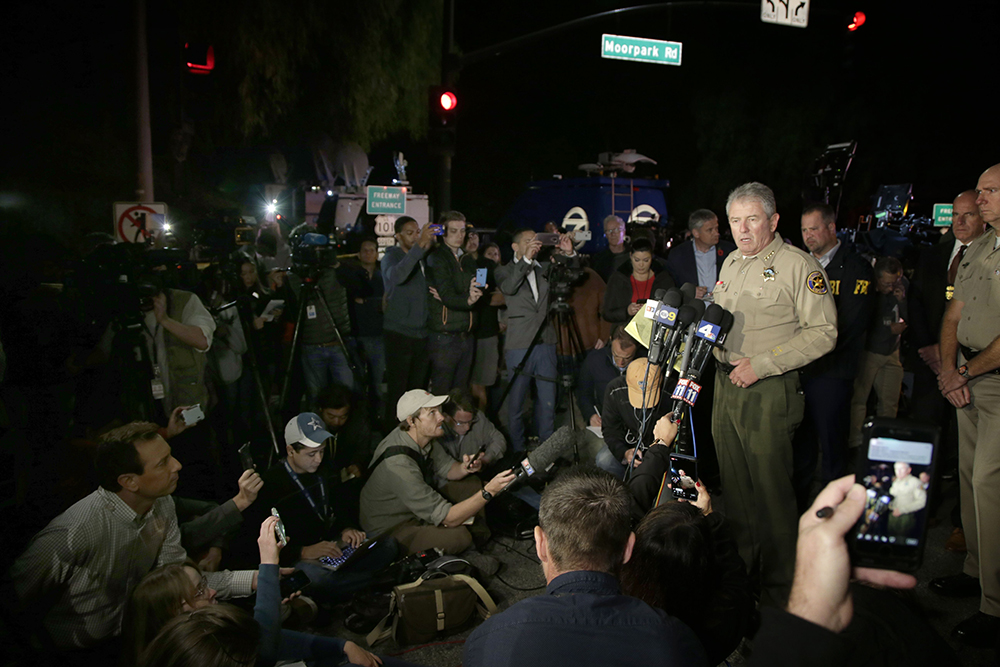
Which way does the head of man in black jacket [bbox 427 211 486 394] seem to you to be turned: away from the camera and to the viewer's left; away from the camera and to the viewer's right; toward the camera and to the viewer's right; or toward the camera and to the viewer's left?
toward the camera and to the viewer's right

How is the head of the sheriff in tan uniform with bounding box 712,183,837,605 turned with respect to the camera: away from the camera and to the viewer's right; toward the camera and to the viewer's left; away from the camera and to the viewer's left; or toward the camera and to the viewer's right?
toward the camera and to the viewer's left

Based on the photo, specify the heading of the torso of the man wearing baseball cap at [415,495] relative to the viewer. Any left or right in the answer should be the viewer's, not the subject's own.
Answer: facing to the right of the viewer

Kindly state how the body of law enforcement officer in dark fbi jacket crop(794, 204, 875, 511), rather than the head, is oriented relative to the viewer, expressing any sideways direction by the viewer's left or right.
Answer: facing the viewer and to the left of the viewer

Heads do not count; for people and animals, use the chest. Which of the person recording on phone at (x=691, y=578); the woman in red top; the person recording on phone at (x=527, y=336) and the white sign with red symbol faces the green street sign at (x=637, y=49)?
the person recording on phone at (x=691, y=578)

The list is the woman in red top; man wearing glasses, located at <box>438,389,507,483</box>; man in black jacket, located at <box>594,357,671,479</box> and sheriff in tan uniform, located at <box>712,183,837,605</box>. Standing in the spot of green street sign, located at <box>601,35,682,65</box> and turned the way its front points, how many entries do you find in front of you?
4

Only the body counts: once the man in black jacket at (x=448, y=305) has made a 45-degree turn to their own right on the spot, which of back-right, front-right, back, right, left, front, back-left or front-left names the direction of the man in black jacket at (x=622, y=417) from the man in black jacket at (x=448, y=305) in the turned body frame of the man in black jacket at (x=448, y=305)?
front-left

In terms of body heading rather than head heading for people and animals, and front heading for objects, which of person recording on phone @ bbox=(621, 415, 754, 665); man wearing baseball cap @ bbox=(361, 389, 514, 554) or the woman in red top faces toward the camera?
the woman in red top

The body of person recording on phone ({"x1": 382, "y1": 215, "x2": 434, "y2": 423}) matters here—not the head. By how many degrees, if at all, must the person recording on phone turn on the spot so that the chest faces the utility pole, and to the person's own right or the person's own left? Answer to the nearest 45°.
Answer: approximately 180°

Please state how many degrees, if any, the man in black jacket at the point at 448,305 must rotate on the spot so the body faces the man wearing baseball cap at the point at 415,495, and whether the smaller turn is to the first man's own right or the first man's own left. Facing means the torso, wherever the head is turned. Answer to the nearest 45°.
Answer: approximately 45° to the first man's own right

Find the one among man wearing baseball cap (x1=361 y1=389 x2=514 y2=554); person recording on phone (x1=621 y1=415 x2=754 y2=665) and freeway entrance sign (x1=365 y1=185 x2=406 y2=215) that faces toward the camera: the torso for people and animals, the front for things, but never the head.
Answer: the freeway entrance sign

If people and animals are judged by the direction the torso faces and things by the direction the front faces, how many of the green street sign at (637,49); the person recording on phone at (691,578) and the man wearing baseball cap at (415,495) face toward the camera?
1

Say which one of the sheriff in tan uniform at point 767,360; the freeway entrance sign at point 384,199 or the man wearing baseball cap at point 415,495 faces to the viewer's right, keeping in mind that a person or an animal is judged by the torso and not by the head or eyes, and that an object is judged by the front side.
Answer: the man wearing baseball cap

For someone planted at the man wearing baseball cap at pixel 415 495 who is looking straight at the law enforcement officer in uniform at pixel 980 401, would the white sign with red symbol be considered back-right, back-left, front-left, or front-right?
back-left

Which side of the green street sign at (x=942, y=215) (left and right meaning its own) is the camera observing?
front

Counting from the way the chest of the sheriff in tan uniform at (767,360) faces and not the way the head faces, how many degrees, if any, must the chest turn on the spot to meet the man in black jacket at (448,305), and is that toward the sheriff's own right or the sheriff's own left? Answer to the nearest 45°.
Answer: approximately 90° to the sheriff's own right

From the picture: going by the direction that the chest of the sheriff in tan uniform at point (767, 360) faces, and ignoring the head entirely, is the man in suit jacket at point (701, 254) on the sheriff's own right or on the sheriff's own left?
on the sheriff's own right

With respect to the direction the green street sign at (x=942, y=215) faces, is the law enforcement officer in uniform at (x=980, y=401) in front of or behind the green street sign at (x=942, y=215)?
in front
